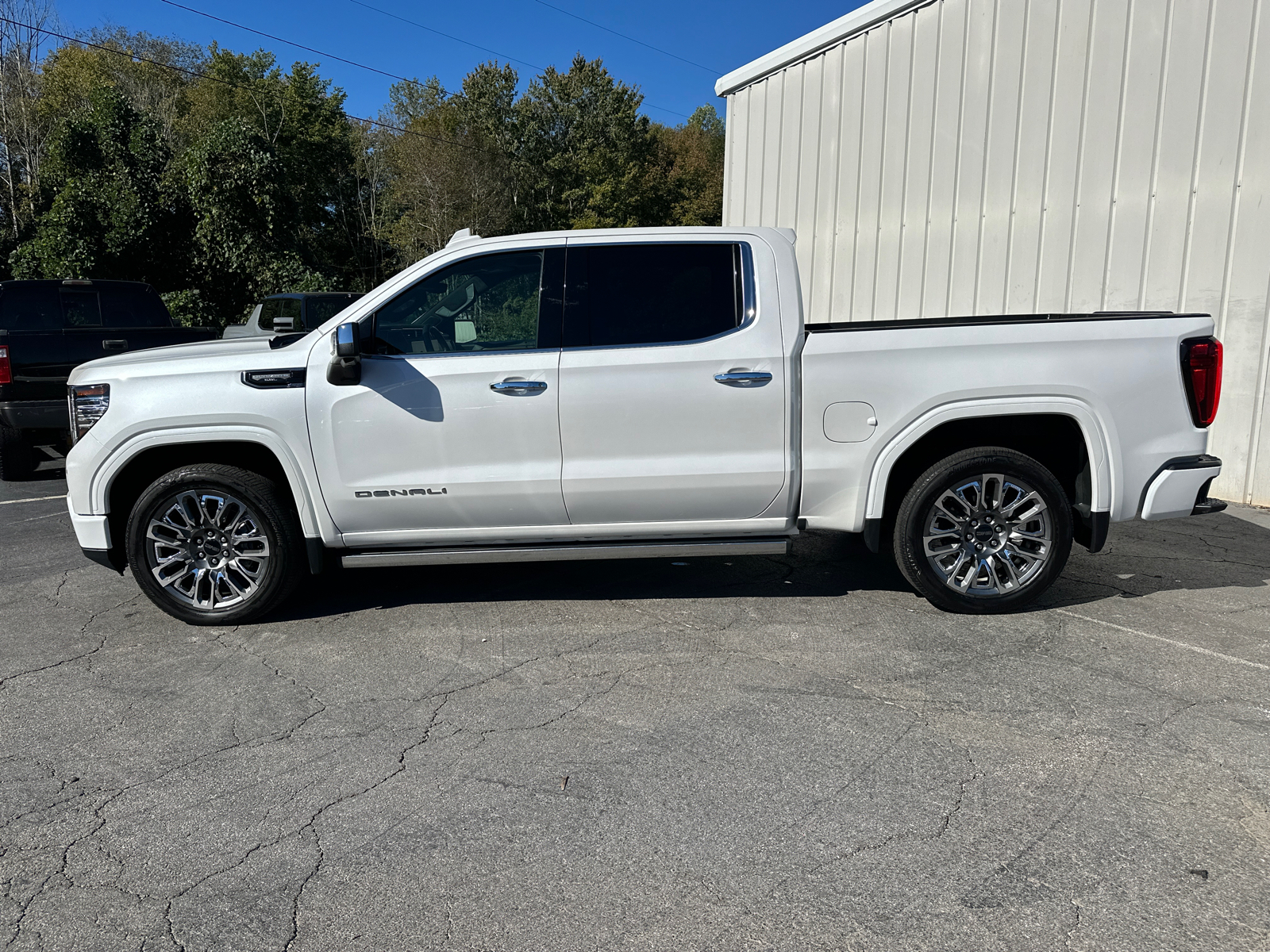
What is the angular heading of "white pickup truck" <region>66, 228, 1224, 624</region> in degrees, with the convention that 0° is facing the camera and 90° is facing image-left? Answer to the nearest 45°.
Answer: approximately 90°

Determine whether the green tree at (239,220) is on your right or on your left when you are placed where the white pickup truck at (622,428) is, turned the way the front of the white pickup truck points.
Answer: on your right

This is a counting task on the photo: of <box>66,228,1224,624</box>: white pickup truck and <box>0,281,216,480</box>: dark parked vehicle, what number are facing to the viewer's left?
1

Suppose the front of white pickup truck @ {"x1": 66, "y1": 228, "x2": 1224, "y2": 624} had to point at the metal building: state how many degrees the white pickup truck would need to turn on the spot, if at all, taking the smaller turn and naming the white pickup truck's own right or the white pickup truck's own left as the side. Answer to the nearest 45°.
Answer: approximately 135° to the white pickup truck's own right

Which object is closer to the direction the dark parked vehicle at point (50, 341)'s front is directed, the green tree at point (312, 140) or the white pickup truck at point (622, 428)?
the green tree

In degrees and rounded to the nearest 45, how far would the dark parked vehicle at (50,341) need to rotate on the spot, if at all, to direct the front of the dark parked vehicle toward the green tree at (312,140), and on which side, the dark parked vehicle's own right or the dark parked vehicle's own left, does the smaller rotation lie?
0° — it already faces it

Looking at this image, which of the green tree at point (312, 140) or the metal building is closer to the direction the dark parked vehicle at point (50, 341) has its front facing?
the green tree

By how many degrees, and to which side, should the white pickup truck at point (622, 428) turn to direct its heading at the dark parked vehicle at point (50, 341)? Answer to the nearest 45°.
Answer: approximately 45° to its right

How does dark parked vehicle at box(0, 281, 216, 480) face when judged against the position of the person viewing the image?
facing away from the viewer
